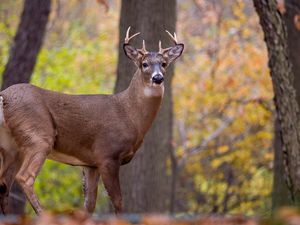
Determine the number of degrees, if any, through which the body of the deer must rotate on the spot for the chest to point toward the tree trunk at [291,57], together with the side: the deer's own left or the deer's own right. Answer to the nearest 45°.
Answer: approximately 45° to the deer's own left

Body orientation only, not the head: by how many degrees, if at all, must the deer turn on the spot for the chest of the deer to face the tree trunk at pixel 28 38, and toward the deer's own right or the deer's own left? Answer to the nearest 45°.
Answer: approximately 90° to the deer's own left

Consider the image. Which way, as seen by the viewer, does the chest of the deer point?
to the viewer's right
